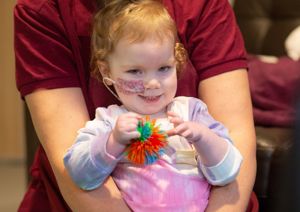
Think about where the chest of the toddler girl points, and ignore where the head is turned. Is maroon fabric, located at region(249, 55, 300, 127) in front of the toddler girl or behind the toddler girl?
behind

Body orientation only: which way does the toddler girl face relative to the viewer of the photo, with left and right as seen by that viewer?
facing the viewer
